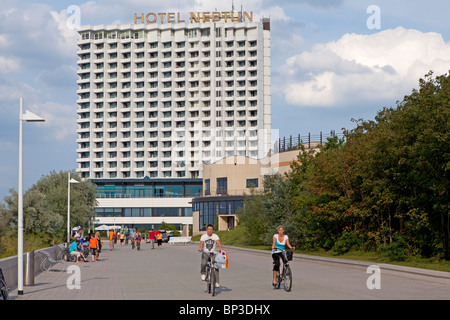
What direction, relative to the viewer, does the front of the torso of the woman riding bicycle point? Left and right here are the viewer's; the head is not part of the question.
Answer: facing the viewer and to the right of the viewer

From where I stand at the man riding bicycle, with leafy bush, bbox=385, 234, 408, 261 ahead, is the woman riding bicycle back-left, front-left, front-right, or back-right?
front-right

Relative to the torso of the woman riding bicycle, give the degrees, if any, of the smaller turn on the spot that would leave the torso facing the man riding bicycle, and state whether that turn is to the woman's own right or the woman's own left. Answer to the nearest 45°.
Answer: approximately 90° to the woman's own right

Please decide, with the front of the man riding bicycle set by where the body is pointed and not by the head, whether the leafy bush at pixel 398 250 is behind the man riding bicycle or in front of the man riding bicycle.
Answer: behind

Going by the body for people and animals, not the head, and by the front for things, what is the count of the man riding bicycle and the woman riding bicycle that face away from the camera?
0

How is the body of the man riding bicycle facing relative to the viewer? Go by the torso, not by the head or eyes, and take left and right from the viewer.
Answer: facing the viewer

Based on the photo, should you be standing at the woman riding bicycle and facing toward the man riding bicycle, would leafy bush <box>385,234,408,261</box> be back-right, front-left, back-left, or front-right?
back-right

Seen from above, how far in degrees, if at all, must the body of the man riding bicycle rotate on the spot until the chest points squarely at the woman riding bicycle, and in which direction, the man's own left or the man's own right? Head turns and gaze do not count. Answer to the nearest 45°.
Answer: approximately 135° to the man's own left
